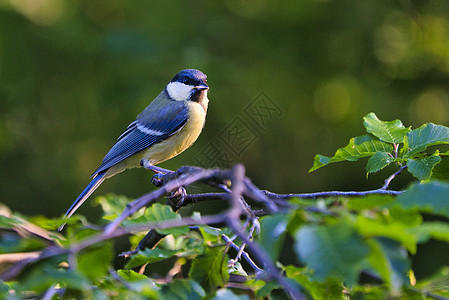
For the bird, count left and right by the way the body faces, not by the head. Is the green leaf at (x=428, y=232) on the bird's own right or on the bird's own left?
on the bird's own right

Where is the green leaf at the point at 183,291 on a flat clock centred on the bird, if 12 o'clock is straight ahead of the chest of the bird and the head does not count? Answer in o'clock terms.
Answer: The green leaf is roughly at 3 o'clock from the bird.

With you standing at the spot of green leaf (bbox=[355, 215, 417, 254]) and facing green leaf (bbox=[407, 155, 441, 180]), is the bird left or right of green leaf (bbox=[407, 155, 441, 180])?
left

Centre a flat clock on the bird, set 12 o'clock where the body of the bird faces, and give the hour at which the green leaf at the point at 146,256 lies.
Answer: The green leaf is roughly at 3 o'clock from the bird.

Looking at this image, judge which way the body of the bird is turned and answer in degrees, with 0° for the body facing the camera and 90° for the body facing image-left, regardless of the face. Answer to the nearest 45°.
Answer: approximately 270°

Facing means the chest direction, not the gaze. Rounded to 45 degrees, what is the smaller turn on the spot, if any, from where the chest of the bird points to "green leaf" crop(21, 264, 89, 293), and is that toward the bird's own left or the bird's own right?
approximately 90° to the bird's own right
